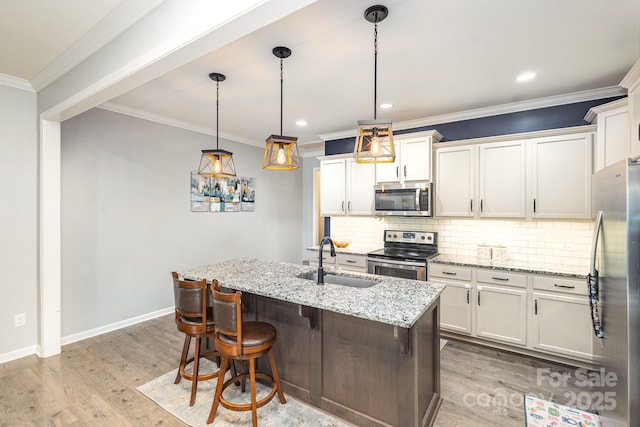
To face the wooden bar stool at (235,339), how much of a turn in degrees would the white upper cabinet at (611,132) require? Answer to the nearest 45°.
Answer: approximately 45° to its left

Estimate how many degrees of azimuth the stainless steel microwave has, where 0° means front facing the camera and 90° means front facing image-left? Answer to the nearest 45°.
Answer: approximately 0°

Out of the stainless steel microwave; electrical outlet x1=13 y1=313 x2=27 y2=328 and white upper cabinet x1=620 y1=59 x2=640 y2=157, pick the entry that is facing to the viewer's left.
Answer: the white upper cabinet

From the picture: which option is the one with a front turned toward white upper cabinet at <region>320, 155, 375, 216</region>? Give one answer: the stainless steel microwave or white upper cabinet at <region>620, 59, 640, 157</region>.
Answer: white upper cabinet at <region>620, 59, 640, 157</region>

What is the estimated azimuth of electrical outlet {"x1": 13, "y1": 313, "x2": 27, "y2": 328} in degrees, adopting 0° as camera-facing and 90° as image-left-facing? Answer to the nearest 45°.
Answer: approximately 315°

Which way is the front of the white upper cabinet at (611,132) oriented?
to the viewer's left

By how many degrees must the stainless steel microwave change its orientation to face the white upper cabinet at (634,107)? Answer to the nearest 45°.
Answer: approximately 45° to its left

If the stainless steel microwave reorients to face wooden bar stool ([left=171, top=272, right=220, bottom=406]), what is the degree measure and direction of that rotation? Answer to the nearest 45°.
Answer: approximately 45° to its right

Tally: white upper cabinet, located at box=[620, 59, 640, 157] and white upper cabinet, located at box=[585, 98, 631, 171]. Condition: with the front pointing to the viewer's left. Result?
2

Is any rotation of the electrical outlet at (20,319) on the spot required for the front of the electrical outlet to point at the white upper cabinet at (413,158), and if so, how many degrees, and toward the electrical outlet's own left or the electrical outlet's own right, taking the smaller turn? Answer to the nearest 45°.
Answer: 0° — it already faces it

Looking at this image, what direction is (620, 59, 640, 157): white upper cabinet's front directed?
to the viewer's left

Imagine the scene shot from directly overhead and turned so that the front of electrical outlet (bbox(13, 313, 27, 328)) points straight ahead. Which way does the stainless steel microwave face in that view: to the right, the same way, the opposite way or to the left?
to the right
